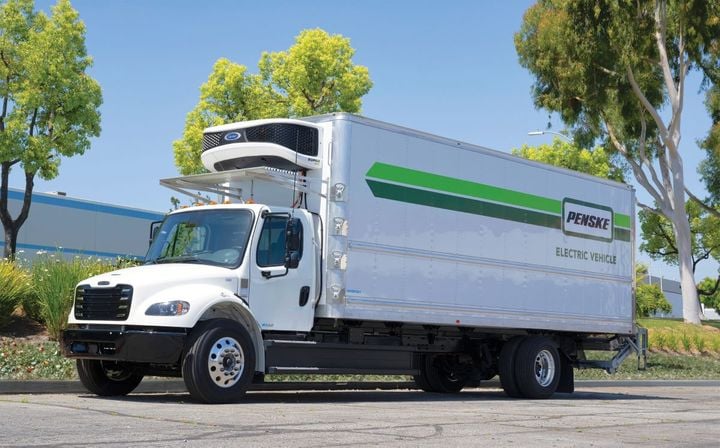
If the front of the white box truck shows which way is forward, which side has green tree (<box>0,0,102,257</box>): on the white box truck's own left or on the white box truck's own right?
on the white box truck's own right

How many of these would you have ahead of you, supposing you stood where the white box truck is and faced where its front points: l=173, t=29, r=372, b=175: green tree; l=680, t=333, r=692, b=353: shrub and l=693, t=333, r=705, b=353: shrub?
0

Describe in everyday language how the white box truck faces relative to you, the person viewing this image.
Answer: facing the viewer and to the left of the viewer

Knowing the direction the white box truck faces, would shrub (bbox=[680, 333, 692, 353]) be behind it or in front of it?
behind

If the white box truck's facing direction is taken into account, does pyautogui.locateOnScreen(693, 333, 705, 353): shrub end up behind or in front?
behind

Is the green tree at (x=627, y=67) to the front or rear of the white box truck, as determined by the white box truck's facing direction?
to the rear

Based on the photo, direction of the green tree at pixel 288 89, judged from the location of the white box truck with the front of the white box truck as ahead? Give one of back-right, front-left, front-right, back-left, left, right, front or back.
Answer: back-right

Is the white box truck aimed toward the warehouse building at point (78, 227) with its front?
no

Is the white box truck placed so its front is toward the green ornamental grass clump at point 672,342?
no

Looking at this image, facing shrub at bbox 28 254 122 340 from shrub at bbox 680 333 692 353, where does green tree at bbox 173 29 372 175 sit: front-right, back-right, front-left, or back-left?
front-right

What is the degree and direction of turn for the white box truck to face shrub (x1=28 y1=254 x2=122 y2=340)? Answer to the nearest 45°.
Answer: approximately 90° to its right

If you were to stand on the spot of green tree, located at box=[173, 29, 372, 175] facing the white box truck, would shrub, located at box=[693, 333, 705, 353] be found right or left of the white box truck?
left

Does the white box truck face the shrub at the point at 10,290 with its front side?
no
